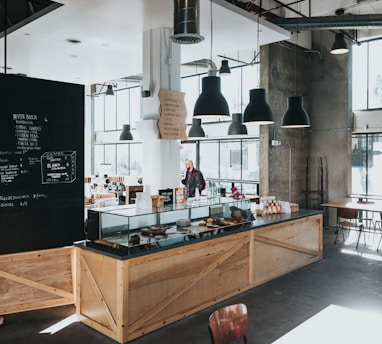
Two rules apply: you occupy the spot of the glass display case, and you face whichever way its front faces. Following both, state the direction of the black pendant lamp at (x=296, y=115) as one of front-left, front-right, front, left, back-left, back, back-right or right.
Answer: left

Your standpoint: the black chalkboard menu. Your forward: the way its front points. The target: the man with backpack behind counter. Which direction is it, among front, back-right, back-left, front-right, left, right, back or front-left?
left

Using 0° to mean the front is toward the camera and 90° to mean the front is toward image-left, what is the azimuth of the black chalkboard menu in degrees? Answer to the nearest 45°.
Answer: approximately 315°

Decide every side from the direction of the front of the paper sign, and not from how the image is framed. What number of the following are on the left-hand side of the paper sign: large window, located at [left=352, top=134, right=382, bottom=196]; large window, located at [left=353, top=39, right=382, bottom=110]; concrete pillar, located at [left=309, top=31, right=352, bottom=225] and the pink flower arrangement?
4

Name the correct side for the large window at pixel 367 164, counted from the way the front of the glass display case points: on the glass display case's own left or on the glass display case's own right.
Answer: on the glass display case's own left

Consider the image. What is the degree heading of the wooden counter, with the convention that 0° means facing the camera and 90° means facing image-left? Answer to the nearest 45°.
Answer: approximately 315°

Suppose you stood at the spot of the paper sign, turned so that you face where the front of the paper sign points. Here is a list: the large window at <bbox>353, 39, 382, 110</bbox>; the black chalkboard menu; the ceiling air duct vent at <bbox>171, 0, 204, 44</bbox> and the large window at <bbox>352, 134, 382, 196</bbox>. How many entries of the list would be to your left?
2

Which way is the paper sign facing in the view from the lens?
facing the viewer and to the right of the viewer

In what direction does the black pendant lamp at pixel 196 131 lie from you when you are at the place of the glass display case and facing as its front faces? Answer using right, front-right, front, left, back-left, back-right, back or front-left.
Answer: back-left
